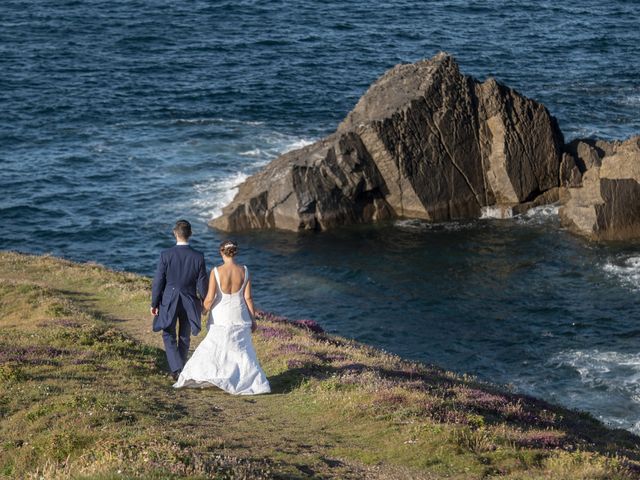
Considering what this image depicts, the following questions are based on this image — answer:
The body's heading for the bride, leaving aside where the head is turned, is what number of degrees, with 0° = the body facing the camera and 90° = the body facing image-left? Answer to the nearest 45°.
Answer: approximately 180°

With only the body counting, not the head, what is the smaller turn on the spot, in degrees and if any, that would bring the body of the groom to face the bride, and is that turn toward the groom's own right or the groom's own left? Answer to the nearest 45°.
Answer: approximately 135° to the groom's own right

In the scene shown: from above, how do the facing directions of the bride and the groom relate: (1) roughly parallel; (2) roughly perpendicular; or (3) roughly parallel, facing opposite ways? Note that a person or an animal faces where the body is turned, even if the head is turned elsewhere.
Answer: roughly parallel

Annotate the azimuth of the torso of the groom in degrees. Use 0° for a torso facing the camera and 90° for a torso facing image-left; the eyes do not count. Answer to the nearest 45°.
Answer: approximately 180°

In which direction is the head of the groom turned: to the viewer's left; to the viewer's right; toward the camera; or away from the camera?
away from the camera

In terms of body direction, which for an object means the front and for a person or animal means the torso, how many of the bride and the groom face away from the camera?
2
